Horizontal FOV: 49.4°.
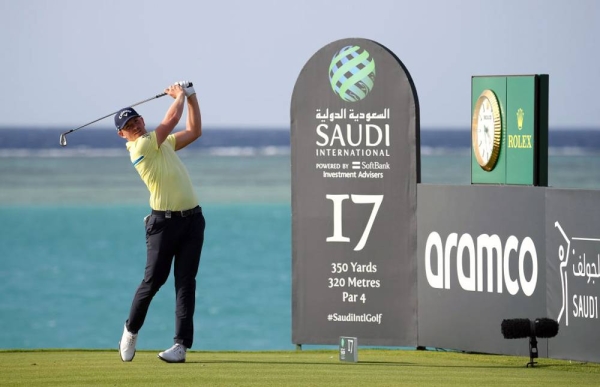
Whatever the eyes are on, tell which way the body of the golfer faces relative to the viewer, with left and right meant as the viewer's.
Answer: facing the viewer and to the right of the viewer

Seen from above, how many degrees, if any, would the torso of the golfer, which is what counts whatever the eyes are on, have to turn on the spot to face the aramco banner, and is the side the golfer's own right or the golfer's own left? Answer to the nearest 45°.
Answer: approximately 45° to the golfer's own left
